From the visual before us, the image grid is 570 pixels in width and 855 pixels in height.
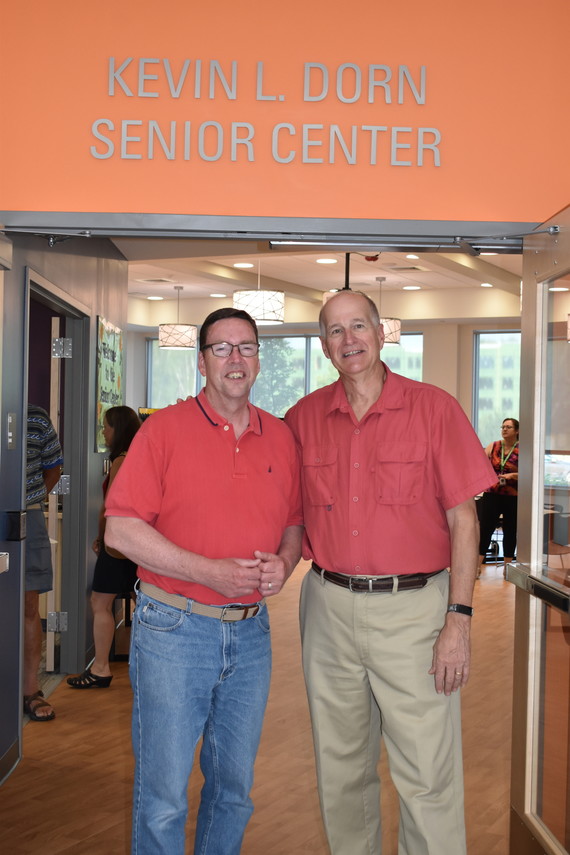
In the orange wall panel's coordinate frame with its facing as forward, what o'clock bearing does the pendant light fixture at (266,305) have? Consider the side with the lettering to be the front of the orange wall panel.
The pendant light fixture is roughly at 6 o'clock from the orange wall panel.

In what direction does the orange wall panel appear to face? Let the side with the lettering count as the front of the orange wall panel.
toward the camera

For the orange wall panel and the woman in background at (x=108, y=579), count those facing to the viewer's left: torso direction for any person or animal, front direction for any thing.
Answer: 1

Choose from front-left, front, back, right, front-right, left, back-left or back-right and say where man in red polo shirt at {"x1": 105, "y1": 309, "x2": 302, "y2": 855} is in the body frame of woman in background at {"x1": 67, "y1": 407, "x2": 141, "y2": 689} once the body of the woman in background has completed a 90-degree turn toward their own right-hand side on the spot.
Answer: back

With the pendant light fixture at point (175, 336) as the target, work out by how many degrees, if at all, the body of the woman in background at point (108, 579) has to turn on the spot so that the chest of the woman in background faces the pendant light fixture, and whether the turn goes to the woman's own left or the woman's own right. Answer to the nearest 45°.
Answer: approximately 90° to the woman's own right

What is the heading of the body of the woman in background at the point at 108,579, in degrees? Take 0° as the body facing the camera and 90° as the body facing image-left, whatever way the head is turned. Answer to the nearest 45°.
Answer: approximately 90°

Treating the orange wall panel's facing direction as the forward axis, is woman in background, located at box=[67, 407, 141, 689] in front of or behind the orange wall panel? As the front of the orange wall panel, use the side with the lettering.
behind

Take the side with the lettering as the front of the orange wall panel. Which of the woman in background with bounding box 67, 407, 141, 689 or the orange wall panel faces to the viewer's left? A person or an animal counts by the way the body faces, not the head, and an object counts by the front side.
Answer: the woman in background

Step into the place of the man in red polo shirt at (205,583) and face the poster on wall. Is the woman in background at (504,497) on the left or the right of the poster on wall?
right

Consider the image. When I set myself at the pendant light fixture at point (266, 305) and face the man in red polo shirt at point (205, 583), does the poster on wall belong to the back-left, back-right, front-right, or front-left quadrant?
front-right

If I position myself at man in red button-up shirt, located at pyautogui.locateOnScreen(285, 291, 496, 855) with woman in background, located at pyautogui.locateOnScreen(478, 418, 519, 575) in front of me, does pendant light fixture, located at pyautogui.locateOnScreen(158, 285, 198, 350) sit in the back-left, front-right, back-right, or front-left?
front-left

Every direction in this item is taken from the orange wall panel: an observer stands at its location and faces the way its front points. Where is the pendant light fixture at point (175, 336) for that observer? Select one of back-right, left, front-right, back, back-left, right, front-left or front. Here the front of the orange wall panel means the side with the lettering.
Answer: back

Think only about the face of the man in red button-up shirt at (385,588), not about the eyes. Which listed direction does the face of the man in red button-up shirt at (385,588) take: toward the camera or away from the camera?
toward the camera

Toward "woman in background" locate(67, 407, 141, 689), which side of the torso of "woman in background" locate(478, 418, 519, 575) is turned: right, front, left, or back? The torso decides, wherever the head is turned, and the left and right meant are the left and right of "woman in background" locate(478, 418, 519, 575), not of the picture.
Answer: front

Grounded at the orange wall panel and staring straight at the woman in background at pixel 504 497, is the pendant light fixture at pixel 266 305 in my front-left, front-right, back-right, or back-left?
front-left

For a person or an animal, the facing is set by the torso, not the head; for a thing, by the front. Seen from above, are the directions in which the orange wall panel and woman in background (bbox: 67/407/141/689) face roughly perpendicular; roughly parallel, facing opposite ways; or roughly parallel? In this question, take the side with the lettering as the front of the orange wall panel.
roughly perpendicular

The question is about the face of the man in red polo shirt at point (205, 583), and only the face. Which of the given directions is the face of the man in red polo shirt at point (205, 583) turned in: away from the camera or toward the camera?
toward the camera
